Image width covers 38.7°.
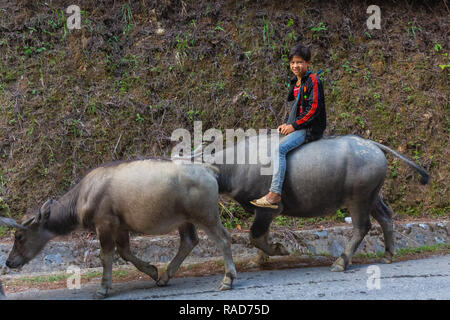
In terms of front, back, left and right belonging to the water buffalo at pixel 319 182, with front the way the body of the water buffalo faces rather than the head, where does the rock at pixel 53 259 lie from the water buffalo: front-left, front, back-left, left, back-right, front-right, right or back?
front

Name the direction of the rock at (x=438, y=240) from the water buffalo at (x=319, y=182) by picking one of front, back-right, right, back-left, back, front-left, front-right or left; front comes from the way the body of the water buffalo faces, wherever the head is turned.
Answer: back-right

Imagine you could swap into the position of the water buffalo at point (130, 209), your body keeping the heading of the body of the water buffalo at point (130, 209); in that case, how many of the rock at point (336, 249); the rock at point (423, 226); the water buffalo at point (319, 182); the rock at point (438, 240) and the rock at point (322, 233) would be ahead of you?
0

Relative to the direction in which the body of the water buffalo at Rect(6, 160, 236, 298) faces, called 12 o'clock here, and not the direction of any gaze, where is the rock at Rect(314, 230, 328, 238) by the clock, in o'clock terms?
The rock is roughly at 5 o'clock from the water buffalo.

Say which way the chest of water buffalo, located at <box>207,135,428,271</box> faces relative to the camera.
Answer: to the viewer's left

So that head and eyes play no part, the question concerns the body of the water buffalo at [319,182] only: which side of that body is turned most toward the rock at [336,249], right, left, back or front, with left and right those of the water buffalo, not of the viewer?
right

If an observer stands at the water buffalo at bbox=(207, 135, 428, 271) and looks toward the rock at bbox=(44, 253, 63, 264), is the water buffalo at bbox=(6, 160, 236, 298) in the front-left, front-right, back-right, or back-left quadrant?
front-left

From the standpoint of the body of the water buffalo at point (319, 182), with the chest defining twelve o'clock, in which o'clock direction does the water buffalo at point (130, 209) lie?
the water buffalo at point (130, 209) is roughly at 11 o'clock from the water buffalo at point (319, 182).

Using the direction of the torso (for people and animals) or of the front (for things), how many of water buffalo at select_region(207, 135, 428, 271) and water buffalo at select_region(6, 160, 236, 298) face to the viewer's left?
2

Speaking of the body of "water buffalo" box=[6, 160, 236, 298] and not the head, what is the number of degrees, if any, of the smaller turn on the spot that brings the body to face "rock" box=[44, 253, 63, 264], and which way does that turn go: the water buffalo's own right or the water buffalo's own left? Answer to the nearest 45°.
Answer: approximately 45° to the water buffalo's own right

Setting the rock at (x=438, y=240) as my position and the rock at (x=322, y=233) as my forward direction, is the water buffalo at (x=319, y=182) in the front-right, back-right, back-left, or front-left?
front-left

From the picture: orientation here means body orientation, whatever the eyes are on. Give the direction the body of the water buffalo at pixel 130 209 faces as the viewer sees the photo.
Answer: to the viewer's left

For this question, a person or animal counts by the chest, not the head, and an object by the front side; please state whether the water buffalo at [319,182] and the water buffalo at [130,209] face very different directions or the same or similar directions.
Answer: same or similar directions
